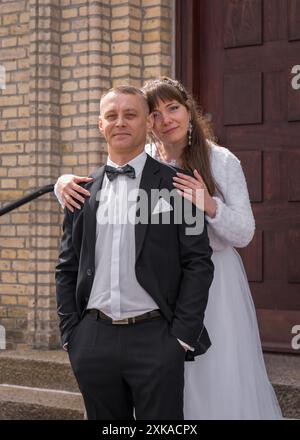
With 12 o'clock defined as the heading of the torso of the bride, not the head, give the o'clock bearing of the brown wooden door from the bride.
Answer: The brown wooden door is roughly at 5 o'clock from the bride.

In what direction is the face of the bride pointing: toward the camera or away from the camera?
toward the camera

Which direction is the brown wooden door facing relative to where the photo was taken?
toward the camera

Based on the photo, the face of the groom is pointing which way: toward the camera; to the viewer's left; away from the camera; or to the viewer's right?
toward the camera

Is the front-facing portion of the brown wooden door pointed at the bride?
yes

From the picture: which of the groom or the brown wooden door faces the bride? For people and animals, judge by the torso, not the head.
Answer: the brown wooden door

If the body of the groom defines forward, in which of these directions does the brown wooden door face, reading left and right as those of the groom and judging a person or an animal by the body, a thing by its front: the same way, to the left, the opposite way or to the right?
the same way

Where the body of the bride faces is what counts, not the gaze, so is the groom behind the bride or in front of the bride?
in front

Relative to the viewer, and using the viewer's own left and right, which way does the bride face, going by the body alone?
facing the viewer and to the left of the viewer

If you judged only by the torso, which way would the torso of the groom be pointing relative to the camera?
toward the camera

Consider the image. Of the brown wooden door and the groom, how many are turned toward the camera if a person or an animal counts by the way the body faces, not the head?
2
